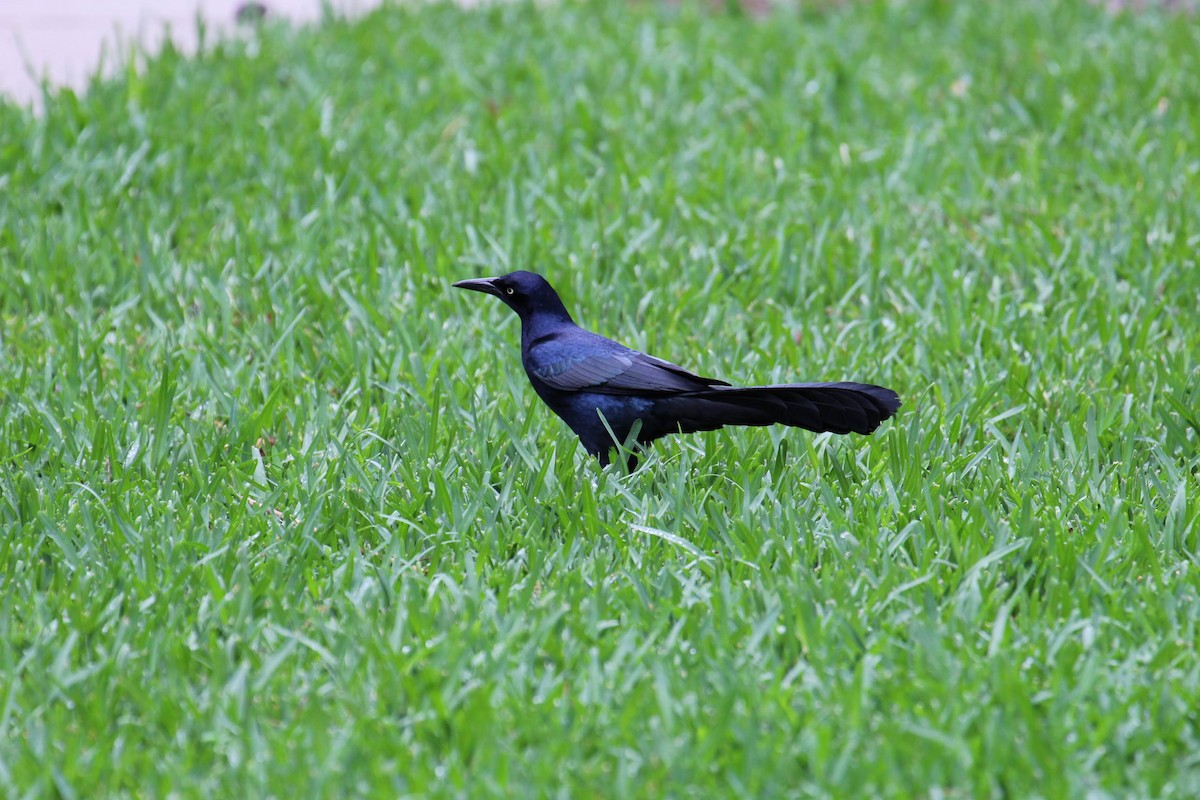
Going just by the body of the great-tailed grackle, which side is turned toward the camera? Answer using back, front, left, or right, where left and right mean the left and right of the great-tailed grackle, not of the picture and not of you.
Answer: left
